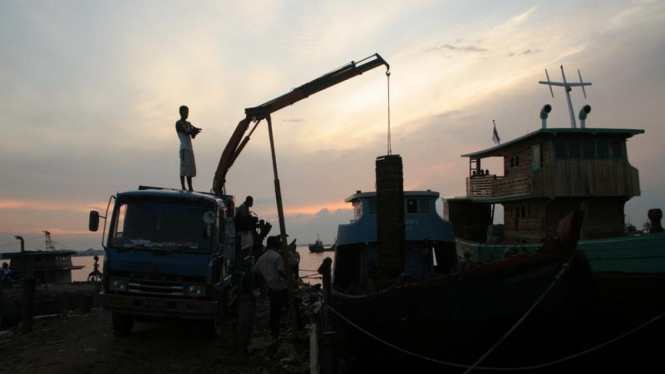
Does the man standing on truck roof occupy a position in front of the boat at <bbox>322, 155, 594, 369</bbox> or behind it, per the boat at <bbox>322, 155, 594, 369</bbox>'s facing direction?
behind

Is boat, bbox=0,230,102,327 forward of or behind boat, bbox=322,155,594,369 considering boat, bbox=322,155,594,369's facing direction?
behind

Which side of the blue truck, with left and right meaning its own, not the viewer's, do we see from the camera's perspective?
front

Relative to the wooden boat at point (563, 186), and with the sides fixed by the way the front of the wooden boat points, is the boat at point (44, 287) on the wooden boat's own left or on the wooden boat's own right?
on the wooden boat's own right

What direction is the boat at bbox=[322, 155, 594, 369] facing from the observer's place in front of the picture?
facing the viewer and to the right of the viewer

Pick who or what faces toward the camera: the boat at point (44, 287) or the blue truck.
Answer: the blue truck

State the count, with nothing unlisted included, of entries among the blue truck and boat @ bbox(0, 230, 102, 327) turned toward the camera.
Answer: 1

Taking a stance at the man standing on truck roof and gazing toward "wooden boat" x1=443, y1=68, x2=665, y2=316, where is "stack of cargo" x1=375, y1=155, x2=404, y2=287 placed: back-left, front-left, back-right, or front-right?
front-right
